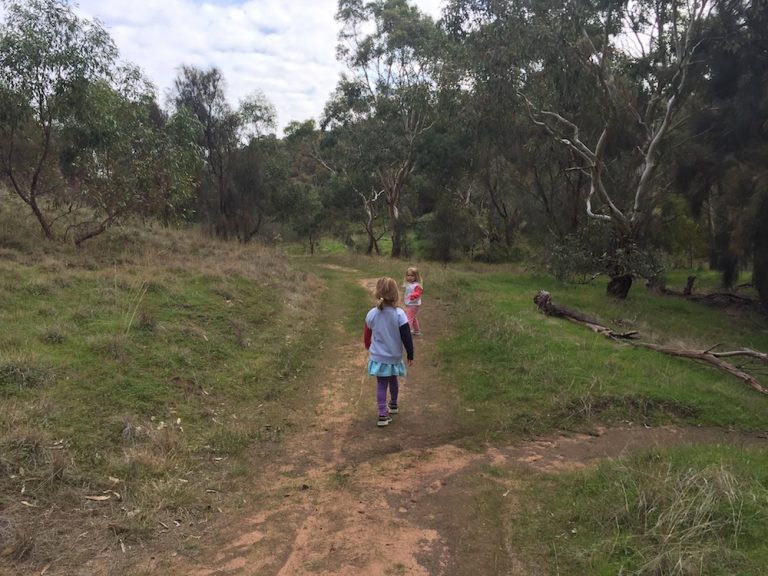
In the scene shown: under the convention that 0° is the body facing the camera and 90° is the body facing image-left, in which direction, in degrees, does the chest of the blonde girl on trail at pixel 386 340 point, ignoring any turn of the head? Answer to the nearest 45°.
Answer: approximately 180°

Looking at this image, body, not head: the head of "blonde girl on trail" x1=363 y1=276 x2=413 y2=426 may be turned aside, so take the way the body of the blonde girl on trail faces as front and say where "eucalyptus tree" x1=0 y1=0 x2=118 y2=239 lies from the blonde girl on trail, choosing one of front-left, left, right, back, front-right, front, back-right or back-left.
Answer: front-left

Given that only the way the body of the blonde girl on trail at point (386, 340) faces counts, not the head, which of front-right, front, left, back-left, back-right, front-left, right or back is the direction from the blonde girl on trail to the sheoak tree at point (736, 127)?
front-right

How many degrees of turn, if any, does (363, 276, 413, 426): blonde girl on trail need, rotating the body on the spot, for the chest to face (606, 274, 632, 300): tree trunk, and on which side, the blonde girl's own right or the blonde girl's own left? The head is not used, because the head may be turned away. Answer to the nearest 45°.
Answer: approximately 45° to the blonde girl's own right

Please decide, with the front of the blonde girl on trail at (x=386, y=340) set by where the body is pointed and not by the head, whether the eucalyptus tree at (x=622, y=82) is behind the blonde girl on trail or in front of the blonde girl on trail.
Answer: in front

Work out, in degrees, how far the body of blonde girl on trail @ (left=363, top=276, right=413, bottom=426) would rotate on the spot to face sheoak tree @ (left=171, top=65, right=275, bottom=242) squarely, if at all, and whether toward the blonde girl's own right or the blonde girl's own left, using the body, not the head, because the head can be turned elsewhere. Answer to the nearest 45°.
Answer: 0° — they already face it

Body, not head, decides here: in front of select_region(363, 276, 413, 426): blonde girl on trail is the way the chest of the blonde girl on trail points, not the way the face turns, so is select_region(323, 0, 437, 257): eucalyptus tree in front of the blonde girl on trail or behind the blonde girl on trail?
in front

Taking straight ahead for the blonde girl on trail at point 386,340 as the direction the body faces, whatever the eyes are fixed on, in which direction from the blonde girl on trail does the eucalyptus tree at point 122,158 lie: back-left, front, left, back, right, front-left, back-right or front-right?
front-left
